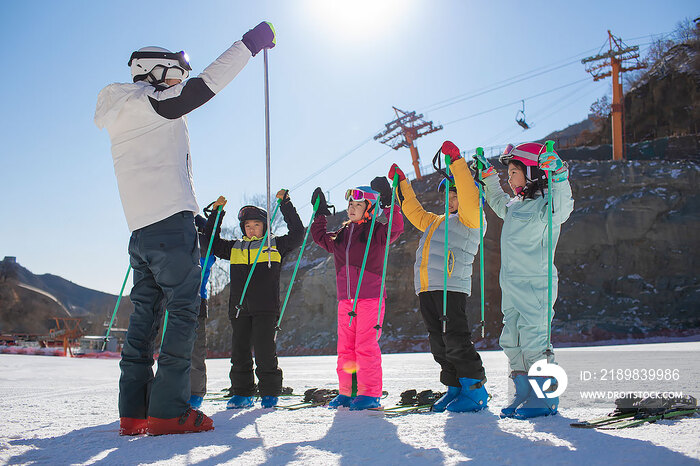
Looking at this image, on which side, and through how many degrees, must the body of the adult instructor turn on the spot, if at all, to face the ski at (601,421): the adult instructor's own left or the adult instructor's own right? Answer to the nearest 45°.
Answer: approximately 45° to the adult instructor's own right

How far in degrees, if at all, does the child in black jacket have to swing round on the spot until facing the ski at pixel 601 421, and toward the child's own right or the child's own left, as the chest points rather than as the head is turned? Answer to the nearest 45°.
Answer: approximately 45° to the child's own left

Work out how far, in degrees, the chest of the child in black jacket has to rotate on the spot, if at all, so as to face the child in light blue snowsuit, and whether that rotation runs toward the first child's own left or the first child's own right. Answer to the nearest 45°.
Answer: approximately 45° to the first child's own left

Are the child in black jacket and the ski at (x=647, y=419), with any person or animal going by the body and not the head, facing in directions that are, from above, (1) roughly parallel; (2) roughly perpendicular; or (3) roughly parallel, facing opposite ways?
roughly perpendicular

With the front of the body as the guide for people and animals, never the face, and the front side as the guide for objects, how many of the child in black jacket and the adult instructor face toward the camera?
1

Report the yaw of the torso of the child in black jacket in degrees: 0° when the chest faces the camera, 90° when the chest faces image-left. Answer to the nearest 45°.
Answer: approximately 0°

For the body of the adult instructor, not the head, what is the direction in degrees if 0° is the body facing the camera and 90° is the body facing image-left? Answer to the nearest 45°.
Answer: approximately 225°
